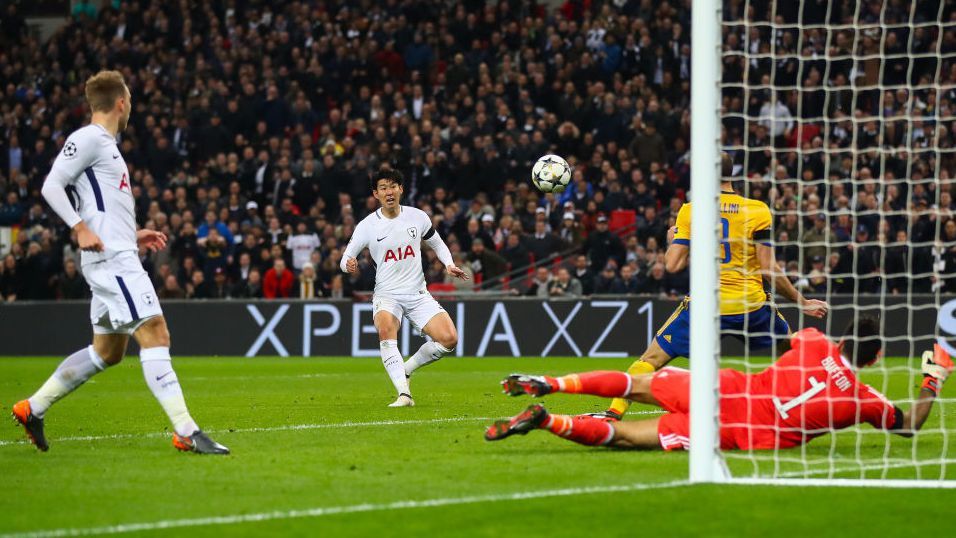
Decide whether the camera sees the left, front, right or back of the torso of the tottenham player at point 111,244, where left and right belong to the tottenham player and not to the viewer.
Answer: right

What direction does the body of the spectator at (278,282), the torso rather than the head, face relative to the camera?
toward the camera

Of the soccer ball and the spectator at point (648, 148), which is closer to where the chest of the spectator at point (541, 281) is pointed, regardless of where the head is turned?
the soccer ball

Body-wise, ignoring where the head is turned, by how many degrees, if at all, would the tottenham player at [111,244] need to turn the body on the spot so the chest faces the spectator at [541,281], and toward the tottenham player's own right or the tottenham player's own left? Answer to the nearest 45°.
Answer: approximately 45° to the tottenham player's own left

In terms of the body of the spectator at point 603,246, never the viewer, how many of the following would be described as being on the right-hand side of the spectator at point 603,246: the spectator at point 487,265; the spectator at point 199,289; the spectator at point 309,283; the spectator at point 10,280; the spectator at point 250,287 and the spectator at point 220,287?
6

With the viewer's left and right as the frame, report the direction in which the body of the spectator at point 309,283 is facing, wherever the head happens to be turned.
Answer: facing the viewer

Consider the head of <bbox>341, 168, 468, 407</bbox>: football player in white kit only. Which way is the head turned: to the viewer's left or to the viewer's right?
to the viewer's right

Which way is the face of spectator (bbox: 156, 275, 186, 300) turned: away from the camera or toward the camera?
toward the camera

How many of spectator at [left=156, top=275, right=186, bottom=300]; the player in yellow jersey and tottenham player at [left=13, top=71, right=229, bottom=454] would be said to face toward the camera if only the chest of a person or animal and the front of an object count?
1

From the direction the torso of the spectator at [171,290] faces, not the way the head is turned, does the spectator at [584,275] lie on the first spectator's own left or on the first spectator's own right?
on the first spectator's own left

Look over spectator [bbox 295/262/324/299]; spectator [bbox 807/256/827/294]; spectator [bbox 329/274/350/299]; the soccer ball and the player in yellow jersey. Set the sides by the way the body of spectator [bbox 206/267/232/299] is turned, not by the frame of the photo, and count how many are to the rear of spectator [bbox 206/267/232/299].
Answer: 0

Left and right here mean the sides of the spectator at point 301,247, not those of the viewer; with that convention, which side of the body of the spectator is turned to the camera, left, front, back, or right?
front

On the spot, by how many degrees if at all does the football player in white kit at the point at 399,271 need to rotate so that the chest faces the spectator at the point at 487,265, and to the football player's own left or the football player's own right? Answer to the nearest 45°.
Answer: approximately 180°

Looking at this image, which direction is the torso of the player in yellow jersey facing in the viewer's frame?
away from the camera

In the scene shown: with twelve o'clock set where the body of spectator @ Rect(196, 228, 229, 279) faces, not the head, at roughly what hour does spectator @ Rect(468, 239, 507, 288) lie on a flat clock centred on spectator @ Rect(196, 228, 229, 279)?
spectator @ Rect(468, 239, 507, 288) is roughly at 10 o'clock from spectator @ Rect(196, 228, 229, 279).

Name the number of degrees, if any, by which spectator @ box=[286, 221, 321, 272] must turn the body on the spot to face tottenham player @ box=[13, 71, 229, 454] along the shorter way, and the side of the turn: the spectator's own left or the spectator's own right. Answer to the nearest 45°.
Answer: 0° — they already face them
